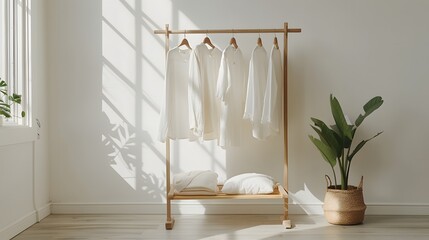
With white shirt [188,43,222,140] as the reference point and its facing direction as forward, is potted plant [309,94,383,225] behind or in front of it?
in front

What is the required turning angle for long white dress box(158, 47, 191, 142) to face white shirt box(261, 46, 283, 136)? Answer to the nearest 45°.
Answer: approximately 45° to its left

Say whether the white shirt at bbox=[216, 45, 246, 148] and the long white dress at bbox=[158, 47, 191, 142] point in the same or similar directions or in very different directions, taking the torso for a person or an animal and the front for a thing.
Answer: same or similar directions

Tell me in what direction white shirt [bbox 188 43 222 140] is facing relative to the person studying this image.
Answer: facing the viewer and to the right of the viewer

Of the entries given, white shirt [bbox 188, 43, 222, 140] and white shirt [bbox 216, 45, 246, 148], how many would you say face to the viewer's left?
0

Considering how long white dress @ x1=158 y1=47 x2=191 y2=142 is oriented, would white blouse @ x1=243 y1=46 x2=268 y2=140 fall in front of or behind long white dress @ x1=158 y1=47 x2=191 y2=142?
in front

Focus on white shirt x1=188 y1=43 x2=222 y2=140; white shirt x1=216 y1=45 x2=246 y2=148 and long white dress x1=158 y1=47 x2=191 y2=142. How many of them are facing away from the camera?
0

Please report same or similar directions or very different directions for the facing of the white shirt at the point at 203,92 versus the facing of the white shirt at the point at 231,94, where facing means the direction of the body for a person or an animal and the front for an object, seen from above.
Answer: same or similar directions
